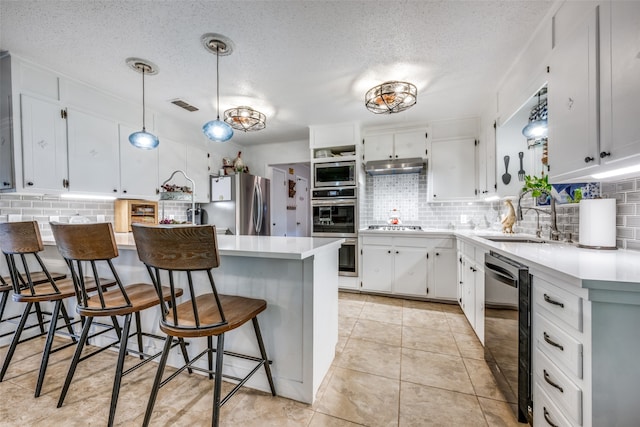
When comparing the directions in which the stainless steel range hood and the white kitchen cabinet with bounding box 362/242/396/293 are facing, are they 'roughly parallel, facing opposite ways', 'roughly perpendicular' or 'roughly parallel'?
roughly parallel

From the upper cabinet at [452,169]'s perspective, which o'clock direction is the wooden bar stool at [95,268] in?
The wooden bar stool is roughly at 1 o'clock from the upper cabinet.

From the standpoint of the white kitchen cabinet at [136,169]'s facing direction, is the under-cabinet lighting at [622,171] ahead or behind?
ahead

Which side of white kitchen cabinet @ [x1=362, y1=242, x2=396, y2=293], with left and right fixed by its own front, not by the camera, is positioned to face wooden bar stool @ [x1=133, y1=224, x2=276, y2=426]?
front

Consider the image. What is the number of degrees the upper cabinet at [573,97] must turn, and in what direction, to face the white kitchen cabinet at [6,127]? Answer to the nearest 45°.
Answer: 0° — it already faces it

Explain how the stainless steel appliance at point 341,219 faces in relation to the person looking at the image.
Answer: facing the viewer

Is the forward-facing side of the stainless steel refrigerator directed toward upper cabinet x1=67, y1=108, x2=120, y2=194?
no

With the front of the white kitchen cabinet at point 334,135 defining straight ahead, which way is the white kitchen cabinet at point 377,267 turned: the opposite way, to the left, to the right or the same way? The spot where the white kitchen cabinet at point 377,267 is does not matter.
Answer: the same way

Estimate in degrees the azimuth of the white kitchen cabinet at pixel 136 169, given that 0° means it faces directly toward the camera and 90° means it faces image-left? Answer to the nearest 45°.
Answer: approximately 315°

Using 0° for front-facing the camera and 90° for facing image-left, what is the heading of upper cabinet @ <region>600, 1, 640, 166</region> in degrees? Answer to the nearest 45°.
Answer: approximately 45°

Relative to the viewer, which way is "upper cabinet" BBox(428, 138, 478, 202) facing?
toward the camera

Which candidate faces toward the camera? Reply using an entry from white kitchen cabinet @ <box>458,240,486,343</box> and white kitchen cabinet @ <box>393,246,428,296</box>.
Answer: white kitchen cabinet @ <box>393,246,428,296</box>

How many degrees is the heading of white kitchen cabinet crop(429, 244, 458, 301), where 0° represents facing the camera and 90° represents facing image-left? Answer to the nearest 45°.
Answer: approximately 0°

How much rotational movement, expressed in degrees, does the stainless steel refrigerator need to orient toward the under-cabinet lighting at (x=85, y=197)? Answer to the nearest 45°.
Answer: approximately 90° to its right

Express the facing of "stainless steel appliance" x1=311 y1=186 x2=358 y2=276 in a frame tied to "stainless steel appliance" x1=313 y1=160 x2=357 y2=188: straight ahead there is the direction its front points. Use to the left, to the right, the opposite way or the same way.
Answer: the same way

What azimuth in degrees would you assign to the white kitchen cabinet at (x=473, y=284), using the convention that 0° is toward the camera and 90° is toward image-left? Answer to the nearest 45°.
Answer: approximately 90°

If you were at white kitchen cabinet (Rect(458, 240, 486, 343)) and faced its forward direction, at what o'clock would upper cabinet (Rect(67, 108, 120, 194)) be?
The upper cabinet is roughly at 11 o'clock from the white kitchen cabinet.
